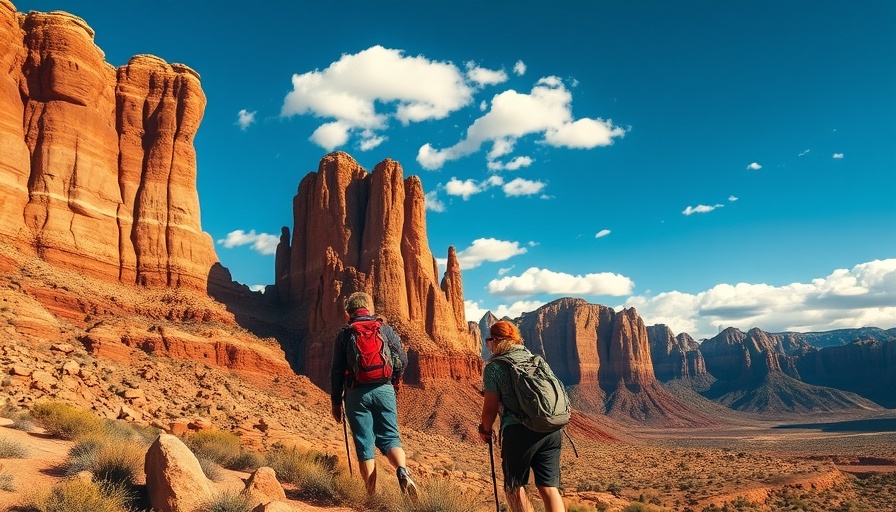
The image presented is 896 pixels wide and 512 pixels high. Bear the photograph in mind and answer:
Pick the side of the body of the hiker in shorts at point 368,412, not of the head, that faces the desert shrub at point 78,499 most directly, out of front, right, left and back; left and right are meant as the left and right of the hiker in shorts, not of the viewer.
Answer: left

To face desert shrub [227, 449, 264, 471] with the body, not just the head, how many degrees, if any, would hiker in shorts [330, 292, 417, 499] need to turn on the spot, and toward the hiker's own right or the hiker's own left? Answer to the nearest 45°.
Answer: approximately 45° to the hiker's own left

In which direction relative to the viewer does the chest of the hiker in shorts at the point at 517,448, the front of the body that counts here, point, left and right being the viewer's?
facing away from the viewer and to the left of the viewer

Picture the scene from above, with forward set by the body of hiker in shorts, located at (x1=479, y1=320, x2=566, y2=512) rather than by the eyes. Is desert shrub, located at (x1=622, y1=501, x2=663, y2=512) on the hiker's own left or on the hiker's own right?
on the hiker's own right

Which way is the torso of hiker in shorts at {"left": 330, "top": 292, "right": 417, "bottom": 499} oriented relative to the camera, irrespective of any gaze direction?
away from the camera

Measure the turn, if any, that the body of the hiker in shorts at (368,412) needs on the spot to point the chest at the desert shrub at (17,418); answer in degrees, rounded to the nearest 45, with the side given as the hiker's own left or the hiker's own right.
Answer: approximately 45° to the hiker's own left

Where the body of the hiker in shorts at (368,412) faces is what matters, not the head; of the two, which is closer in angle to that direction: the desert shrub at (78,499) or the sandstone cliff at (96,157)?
the sandstone cliff
